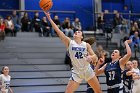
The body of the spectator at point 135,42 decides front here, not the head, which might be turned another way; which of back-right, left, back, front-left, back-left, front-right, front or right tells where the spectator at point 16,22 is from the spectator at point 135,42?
right

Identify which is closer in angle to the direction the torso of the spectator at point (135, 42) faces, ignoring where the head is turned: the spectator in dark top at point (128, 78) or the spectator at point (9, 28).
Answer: the spectator in dark top

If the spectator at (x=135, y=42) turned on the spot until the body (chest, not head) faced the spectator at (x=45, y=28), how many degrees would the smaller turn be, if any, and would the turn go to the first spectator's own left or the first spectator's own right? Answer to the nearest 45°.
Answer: approximately 90° to the first spectator's own right

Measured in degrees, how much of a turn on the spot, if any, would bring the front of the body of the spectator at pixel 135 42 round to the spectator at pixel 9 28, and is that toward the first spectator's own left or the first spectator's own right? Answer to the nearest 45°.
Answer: approximately 90° to the first spectator's own right

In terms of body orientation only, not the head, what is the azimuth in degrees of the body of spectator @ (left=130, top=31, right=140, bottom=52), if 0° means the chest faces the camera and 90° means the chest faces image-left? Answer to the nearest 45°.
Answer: approximately 0°

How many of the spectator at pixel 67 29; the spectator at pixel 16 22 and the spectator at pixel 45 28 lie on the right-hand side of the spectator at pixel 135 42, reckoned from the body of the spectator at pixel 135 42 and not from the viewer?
3
